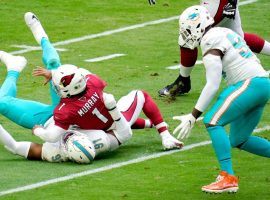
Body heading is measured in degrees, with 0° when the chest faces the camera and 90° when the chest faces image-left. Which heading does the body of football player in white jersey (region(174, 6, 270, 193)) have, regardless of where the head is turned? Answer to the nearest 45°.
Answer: approximately 90°

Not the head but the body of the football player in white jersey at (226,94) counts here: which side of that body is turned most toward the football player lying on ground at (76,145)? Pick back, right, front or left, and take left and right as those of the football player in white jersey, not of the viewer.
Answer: front
